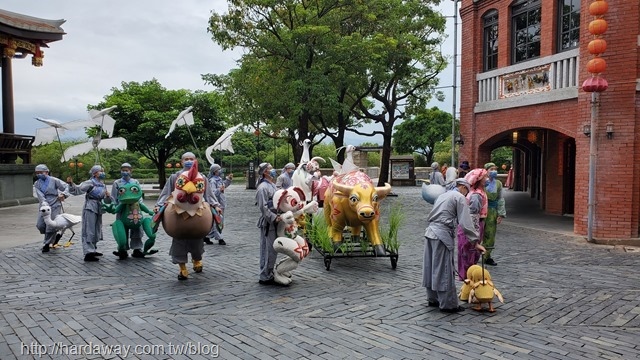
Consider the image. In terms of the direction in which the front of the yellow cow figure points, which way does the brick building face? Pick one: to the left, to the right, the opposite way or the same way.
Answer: to the right

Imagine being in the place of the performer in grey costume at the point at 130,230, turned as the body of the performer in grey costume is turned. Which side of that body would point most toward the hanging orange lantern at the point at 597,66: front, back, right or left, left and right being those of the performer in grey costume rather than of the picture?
left

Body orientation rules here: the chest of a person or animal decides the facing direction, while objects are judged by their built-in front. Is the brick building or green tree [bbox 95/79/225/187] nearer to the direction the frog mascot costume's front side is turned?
the brick building

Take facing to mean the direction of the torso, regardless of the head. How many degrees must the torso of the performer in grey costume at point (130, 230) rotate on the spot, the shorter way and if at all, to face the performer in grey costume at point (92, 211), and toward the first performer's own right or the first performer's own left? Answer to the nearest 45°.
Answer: approximately 90° to the first performer's own right

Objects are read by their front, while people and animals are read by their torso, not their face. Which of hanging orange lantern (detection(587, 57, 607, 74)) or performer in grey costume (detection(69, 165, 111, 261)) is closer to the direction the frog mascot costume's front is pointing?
the hanging orange lantern

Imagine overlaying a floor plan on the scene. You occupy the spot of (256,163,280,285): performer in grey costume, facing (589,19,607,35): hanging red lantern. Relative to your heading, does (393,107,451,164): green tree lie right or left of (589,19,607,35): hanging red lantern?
left

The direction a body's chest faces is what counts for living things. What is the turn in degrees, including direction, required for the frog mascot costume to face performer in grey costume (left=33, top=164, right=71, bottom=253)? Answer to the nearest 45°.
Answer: approximately 135° to its right

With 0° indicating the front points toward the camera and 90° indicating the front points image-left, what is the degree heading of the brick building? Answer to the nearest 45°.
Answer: approximately 45°

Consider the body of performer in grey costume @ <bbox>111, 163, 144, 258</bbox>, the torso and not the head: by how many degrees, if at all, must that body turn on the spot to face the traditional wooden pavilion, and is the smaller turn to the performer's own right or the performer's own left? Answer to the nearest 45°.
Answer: approximately 180°

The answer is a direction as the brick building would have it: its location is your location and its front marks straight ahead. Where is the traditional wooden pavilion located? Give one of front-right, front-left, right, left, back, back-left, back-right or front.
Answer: front-right

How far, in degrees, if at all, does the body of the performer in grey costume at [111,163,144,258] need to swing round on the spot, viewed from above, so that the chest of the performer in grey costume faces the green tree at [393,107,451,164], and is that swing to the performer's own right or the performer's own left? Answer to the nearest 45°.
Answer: approximately 135° to the performer's own left
